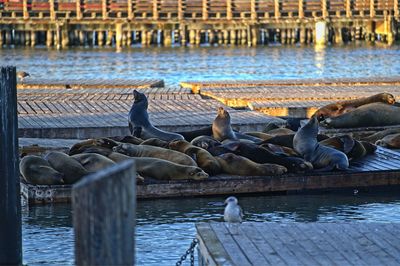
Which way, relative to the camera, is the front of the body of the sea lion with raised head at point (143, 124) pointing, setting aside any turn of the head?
to the viewer's left

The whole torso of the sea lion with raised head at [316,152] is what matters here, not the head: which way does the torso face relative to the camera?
to the viewer's left

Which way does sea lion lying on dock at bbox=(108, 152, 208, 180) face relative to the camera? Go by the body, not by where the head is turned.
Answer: to the viewer's right

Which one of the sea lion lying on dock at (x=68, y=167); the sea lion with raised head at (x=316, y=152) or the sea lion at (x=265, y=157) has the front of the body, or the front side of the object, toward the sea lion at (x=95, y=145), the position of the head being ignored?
the sea lion with raised head

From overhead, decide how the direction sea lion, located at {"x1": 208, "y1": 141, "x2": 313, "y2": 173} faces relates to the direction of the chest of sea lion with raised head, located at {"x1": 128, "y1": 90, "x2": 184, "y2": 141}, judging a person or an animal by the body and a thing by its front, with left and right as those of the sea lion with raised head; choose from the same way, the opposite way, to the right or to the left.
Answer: the opposite way

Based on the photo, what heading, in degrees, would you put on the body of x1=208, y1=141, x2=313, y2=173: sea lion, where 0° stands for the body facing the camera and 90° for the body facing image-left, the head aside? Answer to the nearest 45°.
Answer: approximately 270°

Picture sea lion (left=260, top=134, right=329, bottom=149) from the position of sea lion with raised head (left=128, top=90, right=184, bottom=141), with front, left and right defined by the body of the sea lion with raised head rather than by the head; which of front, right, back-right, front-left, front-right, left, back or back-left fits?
back-left

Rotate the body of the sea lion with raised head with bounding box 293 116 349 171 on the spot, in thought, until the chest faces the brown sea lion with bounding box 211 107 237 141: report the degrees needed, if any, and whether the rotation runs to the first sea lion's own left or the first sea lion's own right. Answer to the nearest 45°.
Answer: approximately 45° to the first sea lion's own right

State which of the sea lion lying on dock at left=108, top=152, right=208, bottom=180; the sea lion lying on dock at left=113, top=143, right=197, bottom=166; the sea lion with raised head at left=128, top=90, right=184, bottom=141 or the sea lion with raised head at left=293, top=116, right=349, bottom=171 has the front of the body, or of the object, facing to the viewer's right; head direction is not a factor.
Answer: the sea lion lying on dock at left=108, top=152, right=208, bottom=180

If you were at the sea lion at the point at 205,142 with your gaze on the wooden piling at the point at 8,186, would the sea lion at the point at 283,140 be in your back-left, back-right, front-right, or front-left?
back-left
